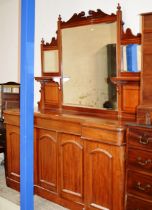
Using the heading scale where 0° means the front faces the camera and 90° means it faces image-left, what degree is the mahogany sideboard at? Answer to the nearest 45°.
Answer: approximately 45°

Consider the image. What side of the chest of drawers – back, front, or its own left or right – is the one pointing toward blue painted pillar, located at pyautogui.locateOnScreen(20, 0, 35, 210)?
right

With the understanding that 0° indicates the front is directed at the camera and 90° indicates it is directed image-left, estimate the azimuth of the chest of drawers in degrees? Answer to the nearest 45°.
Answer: approximately 45°
